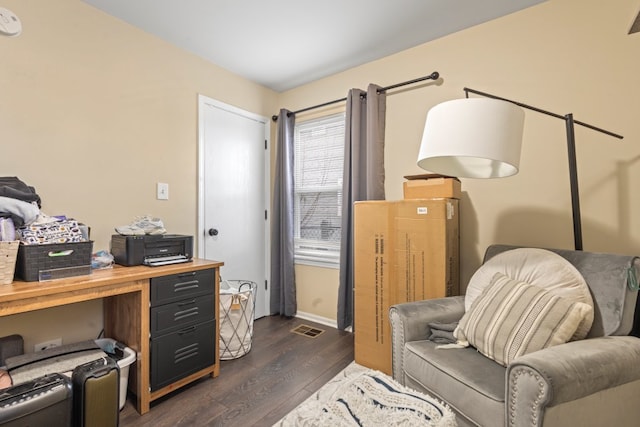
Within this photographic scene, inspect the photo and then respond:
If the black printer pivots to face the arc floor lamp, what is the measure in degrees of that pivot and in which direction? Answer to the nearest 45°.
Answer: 0° — it already faces it

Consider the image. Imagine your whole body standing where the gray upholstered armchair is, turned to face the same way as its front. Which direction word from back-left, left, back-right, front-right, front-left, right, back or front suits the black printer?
front-right

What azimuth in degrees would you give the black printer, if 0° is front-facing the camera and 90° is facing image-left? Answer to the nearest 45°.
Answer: approximately 315°

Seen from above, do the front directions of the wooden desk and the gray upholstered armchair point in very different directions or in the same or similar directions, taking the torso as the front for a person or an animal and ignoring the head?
very different directions

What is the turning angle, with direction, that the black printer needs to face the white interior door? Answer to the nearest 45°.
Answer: approximately 90° to its left

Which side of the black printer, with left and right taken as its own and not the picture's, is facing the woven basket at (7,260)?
right

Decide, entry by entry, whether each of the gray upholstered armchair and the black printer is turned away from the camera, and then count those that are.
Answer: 0

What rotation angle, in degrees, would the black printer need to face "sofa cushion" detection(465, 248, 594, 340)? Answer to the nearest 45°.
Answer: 0° — it already faces it

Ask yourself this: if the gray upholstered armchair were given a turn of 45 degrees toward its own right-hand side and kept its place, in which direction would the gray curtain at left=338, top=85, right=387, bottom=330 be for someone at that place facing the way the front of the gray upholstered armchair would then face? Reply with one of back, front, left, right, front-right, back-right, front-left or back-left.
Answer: front-right

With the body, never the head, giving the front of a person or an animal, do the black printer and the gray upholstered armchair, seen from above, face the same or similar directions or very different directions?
very different directions

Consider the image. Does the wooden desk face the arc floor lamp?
yes

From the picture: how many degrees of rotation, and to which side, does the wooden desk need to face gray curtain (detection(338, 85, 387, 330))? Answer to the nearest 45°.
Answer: approximately 45° to its left

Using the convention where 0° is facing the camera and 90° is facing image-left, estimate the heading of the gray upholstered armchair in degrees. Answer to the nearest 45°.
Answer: approximately 45°

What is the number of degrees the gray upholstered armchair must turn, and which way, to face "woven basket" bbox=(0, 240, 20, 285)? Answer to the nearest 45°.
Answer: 0° — it already faces it

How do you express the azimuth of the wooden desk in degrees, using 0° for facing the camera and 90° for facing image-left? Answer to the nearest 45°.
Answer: approximately 315°
